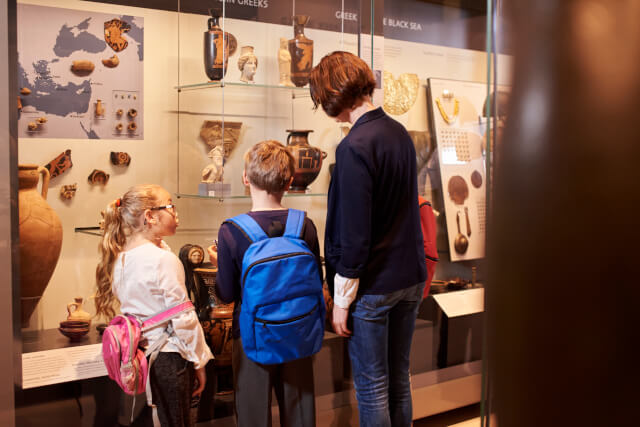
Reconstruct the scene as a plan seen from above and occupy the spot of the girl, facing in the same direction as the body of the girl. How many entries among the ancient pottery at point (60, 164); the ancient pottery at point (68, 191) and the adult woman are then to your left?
2

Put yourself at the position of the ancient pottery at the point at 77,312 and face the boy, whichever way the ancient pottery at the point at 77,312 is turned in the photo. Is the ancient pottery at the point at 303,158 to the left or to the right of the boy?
left

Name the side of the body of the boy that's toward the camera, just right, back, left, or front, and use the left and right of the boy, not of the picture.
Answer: back

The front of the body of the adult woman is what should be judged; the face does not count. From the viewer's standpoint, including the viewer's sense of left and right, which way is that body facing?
facing away from the viewer and to the left of the viewer

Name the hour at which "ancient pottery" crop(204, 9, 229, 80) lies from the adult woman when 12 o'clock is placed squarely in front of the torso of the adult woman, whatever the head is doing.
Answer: The ancient pottery is roughly at 12 o'clock from the adult woman.

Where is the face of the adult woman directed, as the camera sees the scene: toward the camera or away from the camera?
away from the camera

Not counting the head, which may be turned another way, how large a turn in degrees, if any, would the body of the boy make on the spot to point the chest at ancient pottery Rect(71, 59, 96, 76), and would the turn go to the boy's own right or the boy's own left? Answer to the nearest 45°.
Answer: approximately 45° to the boy's own left

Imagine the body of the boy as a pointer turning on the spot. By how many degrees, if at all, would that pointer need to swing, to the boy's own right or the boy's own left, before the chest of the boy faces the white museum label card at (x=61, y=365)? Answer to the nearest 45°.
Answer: approximately 90° to the boy's own left

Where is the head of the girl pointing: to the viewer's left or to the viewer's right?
to the viewer's right

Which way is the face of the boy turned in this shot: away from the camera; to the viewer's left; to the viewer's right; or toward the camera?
away from the camera

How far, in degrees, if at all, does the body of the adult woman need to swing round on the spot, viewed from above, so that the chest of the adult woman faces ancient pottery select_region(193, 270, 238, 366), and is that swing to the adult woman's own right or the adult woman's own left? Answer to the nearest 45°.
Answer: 0° — they already face it

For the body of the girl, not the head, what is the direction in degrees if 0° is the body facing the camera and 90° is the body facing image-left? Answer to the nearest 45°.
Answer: approximately 225°
